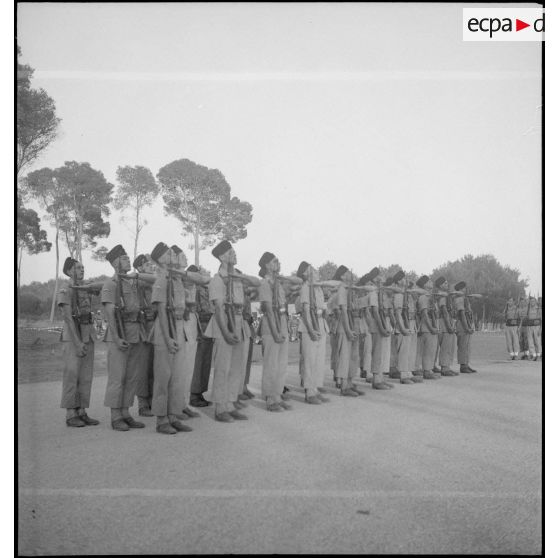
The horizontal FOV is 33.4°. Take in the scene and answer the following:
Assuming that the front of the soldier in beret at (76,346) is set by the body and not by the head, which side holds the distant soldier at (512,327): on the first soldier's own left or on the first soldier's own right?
on the first soldier's own left

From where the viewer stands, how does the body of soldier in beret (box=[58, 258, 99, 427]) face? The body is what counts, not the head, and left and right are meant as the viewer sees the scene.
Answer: facing the viewer and to the right of the viewer

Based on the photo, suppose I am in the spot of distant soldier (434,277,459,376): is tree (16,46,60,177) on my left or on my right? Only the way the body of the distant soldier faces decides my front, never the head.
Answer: on my right

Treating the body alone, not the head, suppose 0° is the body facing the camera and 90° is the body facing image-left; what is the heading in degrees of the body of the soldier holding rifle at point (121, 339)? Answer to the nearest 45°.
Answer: approximately 315°

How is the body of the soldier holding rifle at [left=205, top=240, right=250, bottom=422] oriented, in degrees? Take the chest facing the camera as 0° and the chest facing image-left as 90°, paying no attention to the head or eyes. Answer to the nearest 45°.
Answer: approximately 315°

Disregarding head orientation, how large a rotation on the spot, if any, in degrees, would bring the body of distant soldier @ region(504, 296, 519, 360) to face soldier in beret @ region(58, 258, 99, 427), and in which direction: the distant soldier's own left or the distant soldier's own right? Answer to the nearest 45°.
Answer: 0° — they already face them

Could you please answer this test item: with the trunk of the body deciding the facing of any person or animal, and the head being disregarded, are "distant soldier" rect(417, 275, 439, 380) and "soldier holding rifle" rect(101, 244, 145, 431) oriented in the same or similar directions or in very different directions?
same or similar directions
